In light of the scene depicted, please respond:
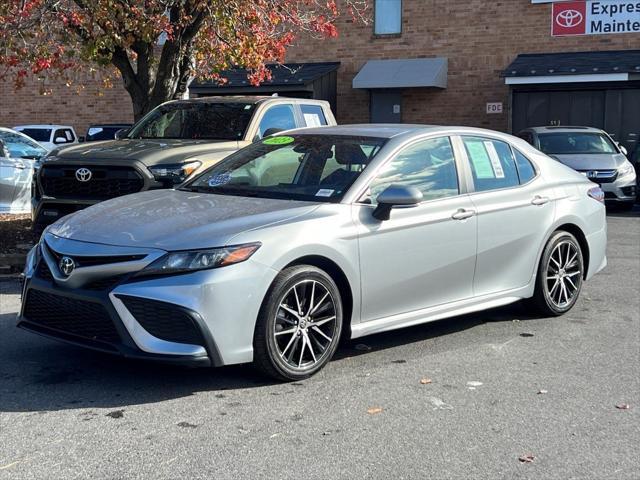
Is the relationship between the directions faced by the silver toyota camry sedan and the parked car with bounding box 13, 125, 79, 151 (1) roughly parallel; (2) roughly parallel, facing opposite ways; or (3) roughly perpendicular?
roughly parallel

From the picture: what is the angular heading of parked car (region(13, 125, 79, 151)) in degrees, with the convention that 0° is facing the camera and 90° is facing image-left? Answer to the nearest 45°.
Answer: approximately 45°

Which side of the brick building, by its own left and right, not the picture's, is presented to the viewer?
front

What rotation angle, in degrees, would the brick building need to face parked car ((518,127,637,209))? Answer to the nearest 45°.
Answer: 0° — it already faces it

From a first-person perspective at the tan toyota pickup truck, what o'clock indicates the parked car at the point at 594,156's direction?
The parked car is roughly at 6 o'clock from the tan toyota pickup truck.

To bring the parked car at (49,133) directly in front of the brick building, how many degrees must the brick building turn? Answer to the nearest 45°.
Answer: approximately 90° to its right

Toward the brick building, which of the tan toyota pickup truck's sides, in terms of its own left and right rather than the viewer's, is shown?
back

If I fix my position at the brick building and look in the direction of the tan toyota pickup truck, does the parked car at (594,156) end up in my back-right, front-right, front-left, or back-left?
front-left

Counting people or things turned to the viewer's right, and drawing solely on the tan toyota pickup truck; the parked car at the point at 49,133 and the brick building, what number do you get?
0

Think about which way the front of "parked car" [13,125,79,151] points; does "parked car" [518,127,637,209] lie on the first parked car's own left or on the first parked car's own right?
on the first parked car's own left

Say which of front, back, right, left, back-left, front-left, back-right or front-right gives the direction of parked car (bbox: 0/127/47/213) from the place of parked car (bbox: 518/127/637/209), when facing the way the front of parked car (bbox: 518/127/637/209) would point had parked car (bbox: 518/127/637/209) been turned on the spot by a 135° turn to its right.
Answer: front-left

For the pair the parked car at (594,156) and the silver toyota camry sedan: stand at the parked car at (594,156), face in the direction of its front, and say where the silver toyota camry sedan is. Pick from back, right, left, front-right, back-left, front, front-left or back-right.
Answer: front-right

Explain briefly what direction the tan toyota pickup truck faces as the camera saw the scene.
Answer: facing the viewer and to the left of the viewer

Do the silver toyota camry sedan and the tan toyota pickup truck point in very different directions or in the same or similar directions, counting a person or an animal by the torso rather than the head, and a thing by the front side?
same or similar directions

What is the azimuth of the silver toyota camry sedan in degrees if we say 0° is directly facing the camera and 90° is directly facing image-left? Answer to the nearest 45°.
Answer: approximately 45°

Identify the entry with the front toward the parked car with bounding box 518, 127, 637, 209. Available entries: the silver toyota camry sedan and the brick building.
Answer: the brick building

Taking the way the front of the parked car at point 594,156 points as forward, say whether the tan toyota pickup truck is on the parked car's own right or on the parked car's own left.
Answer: on the parked car's own right
